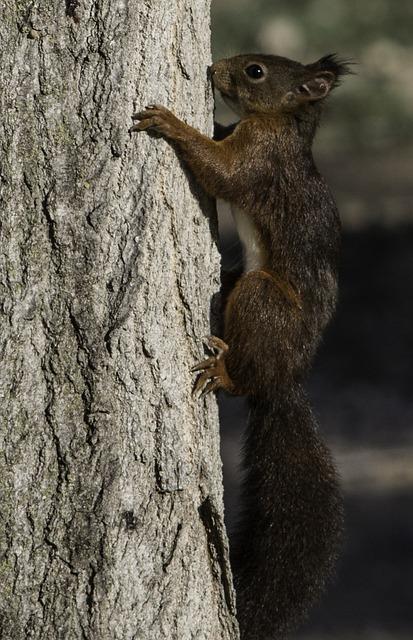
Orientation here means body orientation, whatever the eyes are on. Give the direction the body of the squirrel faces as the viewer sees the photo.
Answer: to the viewer's left
